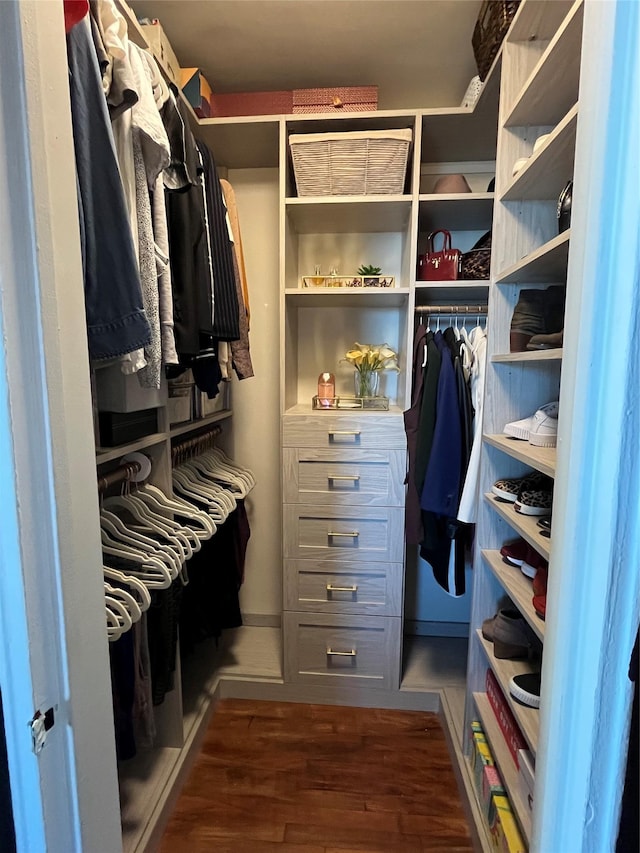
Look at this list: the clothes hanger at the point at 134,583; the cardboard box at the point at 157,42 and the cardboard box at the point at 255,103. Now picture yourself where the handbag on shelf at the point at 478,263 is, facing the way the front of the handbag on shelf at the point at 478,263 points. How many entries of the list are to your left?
0

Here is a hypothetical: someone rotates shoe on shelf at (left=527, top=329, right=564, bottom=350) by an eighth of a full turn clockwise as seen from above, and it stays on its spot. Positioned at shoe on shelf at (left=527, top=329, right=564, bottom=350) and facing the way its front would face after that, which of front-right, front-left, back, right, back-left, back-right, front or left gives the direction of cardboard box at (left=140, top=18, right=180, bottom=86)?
front-left

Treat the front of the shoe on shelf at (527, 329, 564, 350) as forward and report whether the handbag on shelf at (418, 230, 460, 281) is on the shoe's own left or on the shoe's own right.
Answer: on the shoe's own right

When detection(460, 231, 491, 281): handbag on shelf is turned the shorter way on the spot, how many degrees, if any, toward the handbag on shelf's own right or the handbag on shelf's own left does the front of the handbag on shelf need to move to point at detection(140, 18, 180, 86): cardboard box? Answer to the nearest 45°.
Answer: approximately 45° to the handbag on shelf's own right

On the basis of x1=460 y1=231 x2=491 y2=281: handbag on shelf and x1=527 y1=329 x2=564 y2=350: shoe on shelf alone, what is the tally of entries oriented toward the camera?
1

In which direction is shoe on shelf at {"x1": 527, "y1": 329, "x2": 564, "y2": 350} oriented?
to the viewer's left

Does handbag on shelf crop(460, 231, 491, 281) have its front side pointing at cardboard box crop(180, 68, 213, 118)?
no

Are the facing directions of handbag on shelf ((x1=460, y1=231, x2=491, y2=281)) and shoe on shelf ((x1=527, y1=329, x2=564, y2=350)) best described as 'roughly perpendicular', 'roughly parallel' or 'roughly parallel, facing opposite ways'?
roughly perpendicular

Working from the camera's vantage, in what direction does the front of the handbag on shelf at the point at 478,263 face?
facing the viewer

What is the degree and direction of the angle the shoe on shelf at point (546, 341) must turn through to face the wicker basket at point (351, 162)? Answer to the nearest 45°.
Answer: approximately 45° to its right
